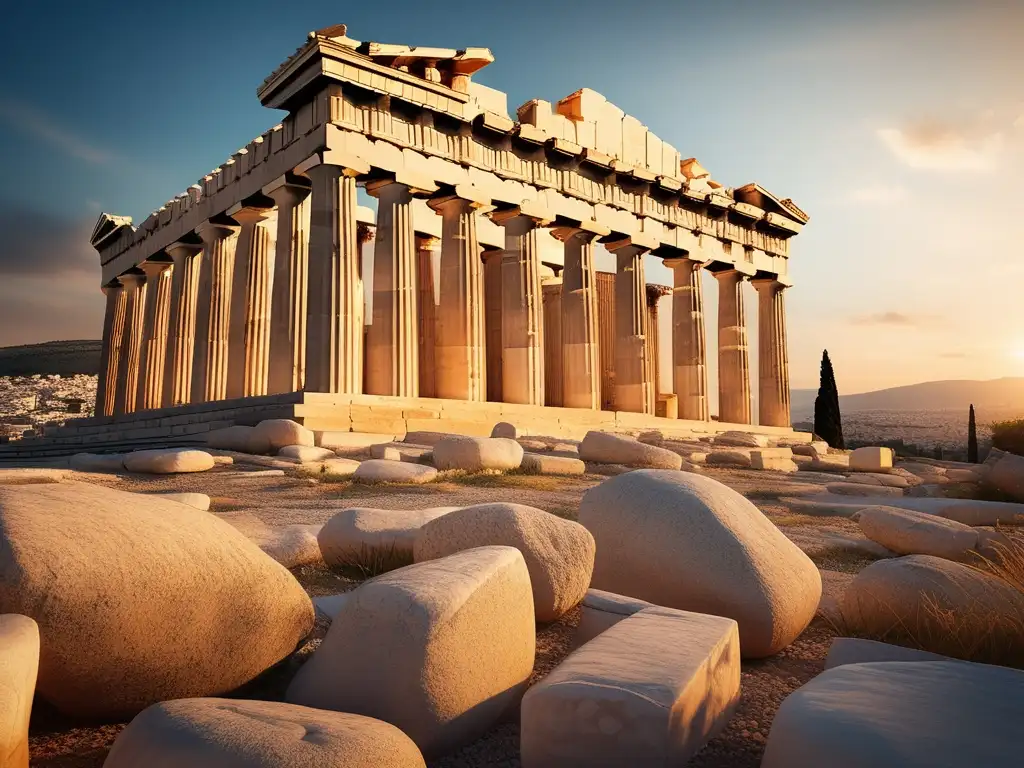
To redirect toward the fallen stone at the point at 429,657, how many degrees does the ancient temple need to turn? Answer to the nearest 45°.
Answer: approximately 45° to its right

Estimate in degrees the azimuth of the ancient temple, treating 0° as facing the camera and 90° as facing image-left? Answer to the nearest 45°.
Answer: approximately 315°

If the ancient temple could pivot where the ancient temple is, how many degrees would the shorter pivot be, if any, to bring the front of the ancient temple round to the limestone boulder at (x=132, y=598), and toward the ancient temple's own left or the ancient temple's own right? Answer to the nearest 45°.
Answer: approximately 45° to the ancient temple's own right

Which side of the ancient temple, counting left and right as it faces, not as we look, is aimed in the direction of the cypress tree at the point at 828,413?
left

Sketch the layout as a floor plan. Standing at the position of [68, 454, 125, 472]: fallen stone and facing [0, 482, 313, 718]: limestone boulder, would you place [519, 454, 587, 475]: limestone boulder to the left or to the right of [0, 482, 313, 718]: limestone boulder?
left

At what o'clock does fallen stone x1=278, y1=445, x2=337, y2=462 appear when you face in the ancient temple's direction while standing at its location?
The fallen stone is roughly at 2 o'clock from the ancient temple.
